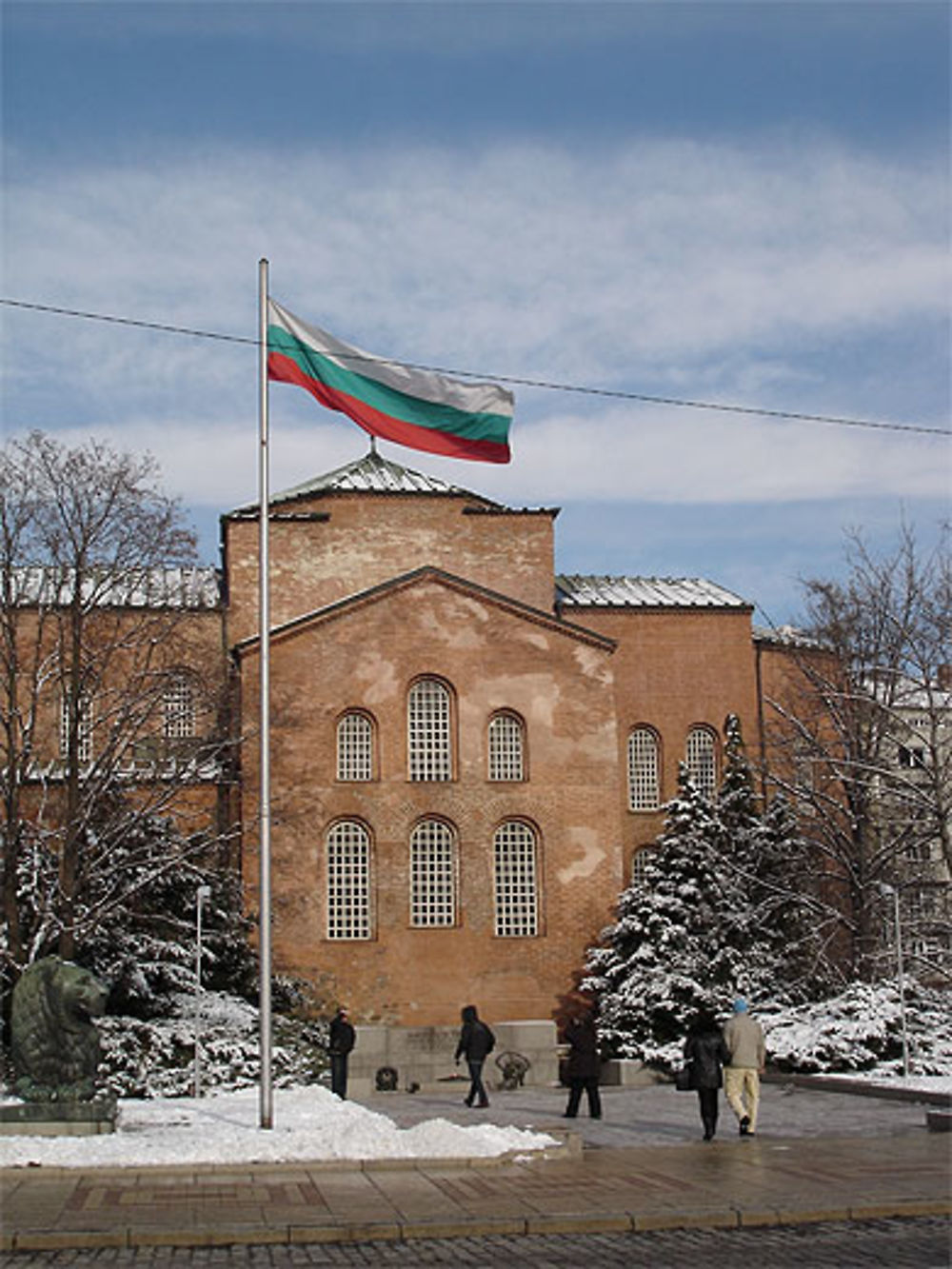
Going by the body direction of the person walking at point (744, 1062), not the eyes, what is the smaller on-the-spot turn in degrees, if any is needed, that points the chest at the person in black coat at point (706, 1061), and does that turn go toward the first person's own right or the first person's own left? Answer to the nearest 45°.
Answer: approximately 135° to the first person's own left

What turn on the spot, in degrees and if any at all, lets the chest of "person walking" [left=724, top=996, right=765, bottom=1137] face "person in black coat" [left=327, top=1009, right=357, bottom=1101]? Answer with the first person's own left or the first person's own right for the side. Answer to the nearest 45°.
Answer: approximately 45° to the first person's own left

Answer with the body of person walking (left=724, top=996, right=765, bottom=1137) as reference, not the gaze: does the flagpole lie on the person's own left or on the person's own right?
on the person's own left

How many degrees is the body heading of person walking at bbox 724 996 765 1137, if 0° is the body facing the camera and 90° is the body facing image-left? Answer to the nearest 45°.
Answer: approximately 180°

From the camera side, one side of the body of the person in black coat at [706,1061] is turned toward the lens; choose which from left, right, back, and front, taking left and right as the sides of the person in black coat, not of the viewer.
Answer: back

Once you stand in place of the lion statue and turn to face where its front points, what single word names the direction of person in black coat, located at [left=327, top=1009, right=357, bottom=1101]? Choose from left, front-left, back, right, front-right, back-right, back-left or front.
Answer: front-left
